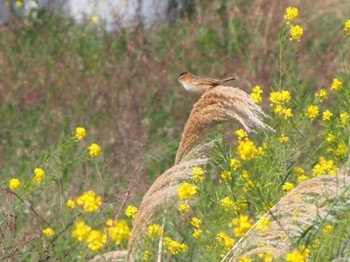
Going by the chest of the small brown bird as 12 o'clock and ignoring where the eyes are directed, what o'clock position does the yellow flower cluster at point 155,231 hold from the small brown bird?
The yellow flower cluster is roughly at 9 o'clock from the small brown bird.

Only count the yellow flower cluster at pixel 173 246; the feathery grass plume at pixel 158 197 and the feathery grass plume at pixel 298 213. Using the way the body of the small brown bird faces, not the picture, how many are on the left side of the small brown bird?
3

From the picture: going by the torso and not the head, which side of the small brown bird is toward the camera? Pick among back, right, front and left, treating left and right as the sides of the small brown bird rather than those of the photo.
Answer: left

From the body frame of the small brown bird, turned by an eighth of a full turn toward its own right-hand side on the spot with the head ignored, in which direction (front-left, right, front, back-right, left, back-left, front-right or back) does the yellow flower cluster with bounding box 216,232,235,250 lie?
back-left

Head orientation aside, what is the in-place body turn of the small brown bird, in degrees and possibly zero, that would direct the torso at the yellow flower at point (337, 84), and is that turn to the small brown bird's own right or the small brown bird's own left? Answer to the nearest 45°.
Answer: approximately 135° to the small brown bird's own left

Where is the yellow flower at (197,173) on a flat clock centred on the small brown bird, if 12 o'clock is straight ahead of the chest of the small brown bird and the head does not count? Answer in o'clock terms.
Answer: The yellow flower is roughly at 9 o'clock from the small brown bird.

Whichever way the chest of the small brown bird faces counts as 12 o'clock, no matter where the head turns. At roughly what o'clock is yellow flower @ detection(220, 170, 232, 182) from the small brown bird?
The yellow flower is roughly at 9 o'clock from the small brown bird.
